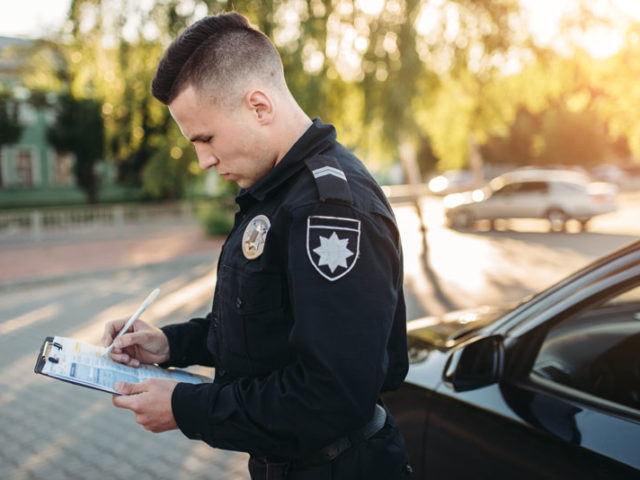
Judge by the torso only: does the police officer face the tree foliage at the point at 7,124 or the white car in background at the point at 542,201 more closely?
the tree foliage

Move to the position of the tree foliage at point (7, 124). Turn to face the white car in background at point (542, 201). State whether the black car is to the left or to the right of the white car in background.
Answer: right

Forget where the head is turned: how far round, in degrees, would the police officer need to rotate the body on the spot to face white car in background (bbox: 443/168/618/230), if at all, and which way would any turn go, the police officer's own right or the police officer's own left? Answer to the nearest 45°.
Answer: approximately 135° to the police officer's own right

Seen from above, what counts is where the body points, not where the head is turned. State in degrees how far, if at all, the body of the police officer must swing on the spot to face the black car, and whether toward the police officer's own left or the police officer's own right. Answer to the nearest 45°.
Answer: approximately 135° to the police officer's own right

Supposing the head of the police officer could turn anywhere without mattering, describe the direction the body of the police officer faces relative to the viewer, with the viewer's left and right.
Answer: facing to the left of the viewer

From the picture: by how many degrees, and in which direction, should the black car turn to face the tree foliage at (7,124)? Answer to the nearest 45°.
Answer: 0° — it already faces it

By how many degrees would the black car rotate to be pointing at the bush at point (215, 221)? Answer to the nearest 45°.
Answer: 0° — it already faces it

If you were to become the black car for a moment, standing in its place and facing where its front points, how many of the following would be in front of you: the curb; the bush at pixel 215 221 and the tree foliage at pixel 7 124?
3

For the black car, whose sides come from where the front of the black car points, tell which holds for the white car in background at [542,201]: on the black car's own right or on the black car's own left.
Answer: on the black car's own right

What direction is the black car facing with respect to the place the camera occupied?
facing away from the viewer and to the left of the viewer

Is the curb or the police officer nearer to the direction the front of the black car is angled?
the curb

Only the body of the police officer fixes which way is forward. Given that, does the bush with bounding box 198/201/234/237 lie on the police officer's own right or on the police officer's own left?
on the police officer's own right

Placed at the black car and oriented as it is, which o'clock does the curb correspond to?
The curb is roughly at 12 o'clock from the black car.

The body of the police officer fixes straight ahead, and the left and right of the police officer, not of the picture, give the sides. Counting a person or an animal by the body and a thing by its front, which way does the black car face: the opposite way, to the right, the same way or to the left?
to the right
